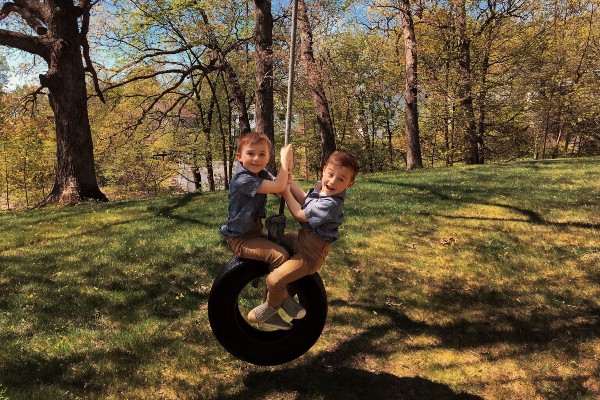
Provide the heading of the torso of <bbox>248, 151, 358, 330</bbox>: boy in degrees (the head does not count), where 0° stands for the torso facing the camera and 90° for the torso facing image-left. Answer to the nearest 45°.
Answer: approximately 90°

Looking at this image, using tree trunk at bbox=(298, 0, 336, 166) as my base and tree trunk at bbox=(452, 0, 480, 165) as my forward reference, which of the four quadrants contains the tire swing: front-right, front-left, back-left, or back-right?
back-right

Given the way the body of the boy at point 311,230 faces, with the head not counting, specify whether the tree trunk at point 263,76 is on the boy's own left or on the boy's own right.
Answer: on the boy's own right
